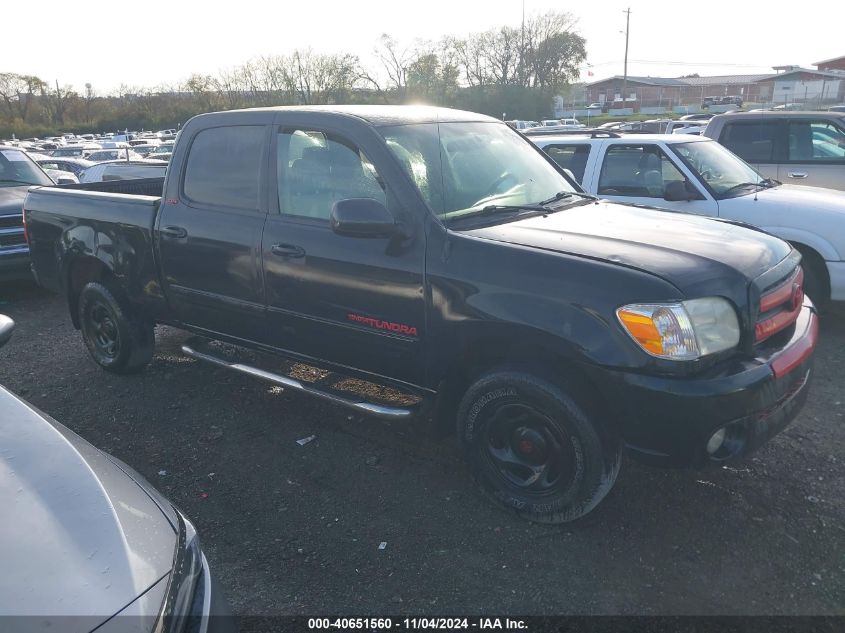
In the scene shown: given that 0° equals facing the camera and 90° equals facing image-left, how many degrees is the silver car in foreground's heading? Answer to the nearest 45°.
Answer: approximately 315°

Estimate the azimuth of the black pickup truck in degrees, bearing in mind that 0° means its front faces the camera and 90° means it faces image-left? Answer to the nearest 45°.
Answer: approximately 315°

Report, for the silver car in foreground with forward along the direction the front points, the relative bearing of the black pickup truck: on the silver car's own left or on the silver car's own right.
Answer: on the silver car's own left

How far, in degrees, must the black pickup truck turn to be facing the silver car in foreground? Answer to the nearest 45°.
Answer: approximately 90° to its right

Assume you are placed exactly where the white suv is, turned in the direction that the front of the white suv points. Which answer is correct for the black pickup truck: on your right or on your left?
on your right

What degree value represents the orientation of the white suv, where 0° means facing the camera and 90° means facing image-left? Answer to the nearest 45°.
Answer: approximately 315°

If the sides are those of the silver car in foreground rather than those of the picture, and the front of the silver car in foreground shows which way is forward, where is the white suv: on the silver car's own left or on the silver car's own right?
on the silver car's own left

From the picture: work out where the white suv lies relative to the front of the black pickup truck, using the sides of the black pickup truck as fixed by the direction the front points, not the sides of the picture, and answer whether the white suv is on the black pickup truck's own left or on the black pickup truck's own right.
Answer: on the black pickup truck's own left
